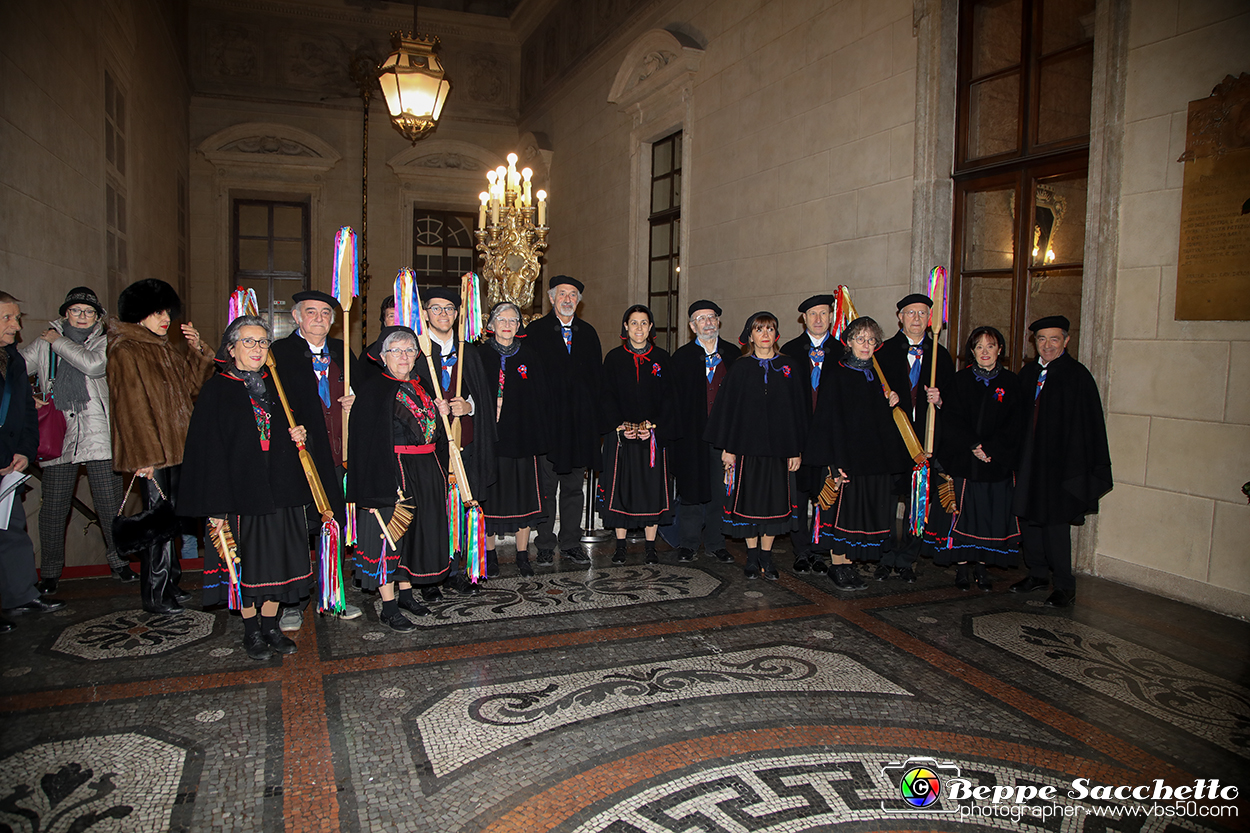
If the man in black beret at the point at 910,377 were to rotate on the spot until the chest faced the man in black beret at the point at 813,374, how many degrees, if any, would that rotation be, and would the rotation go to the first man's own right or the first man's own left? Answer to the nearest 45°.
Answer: approximately 90° to the first man's own right

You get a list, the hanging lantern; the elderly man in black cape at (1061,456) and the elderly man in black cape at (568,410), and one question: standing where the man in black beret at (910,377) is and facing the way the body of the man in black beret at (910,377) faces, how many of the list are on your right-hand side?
2

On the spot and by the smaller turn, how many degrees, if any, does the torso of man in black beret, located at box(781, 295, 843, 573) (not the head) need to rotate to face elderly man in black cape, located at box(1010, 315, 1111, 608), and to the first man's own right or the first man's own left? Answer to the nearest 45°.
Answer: approximately 90° to the first man's own left

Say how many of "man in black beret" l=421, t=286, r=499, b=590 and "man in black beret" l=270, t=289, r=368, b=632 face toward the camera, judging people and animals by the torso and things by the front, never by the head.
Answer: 2

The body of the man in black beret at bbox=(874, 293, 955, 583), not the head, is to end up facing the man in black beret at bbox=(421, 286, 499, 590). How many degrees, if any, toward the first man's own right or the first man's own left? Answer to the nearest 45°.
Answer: approximately 45° to the first man's own right

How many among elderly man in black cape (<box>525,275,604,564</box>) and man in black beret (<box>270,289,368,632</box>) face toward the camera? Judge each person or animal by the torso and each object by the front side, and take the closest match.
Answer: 2

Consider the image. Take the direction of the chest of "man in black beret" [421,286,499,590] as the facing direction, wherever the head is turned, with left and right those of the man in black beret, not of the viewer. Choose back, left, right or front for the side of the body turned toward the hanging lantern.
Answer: back
